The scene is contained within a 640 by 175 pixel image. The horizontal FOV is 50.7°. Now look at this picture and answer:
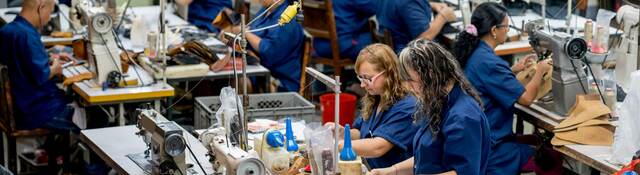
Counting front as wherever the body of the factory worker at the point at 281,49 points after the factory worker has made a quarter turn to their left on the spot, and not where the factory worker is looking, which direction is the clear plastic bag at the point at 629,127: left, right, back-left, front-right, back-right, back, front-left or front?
front-left

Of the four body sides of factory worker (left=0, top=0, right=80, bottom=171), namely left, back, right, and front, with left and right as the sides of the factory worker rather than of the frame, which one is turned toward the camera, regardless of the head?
right

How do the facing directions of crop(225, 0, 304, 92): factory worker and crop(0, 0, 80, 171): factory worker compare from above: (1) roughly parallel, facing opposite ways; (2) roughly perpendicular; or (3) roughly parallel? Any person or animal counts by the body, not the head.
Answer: roughly parallel, facing opposite ways

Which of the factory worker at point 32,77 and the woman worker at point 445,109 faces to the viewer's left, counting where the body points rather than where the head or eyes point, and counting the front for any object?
the woman worker

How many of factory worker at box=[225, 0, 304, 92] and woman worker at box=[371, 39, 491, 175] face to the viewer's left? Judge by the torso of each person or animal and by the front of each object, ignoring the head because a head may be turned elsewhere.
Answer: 2

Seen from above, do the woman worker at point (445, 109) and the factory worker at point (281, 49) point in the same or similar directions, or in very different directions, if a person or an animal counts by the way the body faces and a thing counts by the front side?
same or similar directions

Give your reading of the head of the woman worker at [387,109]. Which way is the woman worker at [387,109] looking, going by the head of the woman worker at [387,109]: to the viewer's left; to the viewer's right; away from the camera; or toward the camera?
to the viewer's left

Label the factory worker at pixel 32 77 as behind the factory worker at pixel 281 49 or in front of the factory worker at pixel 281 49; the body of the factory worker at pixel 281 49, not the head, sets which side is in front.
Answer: in front

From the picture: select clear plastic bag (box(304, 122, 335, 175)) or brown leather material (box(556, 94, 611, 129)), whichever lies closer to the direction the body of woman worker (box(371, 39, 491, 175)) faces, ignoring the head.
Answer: the clear plastic bag

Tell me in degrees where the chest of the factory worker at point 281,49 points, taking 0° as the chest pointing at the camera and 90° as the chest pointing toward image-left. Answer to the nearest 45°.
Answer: approximately 90°

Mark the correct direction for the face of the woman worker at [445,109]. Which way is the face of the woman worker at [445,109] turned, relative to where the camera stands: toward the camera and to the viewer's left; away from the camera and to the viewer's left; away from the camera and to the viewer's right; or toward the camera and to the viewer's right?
away from the camera and to the viewer's left

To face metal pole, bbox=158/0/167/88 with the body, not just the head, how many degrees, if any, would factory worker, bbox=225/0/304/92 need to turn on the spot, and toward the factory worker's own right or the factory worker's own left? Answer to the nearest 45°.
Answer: approximately 45° to the factory worker's own left

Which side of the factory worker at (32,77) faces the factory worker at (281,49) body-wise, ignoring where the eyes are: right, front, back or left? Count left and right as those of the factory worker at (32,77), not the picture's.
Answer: front

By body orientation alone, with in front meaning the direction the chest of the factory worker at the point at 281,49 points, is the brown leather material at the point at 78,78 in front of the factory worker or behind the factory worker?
in front

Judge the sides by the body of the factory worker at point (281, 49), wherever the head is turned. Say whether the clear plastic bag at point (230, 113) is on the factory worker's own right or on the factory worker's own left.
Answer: on the factory worker's own left

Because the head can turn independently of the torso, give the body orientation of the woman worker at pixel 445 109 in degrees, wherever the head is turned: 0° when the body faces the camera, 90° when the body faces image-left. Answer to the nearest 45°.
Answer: approximately 90°

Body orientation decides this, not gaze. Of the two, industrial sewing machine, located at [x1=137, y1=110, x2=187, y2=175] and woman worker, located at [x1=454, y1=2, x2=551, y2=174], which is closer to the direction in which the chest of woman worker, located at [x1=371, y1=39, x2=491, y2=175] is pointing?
the industrial sewing machine
